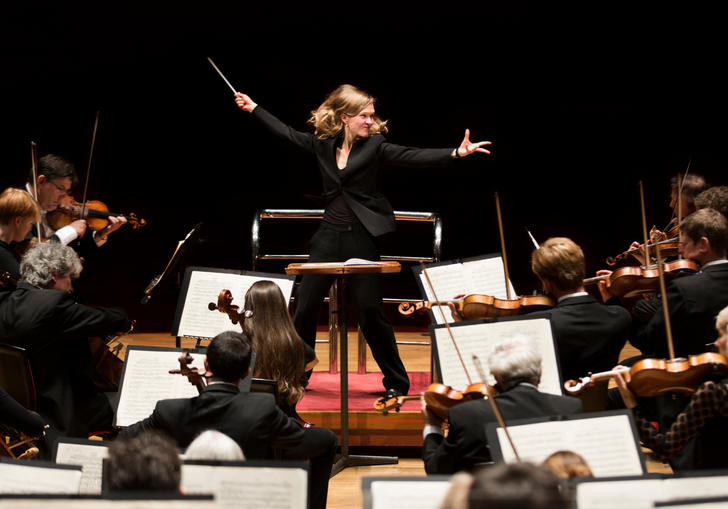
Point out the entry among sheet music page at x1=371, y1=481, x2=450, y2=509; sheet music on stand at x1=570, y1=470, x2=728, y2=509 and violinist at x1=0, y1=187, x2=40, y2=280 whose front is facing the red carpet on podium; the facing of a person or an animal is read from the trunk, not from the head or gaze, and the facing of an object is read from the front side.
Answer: the violinist

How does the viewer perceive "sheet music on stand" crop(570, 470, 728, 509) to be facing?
facing the viewer

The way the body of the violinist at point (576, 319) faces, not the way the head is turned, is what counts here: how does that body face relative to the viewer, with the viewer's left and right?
facing away from the viewer and to the left of the viewer

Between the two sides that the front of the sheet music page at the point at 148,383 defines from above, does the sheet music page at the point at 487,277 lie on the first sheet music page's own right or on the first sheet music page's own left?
on the first sheet music page's own left

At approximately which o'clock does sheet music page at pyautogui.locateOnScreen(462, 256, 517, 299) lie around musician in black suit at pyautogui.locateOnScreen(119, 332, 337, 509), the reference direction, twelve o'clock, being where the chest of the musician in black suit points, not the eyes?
The sheet music page is roughly at 2 o'clock from the musician in black suit.

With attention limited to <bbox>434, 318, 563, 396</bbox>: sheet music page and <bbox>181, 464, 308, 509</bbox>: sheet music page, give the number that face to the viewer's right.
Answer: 0

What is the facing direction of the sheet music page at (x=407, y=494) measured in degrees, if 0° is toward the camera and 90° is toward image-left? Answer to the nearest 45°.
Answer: approximately 0°

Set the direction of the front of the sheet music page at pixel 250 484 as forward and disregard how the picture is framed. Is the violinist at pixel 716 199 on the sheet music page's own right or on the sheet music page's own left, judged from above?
on the sheet music page's own left

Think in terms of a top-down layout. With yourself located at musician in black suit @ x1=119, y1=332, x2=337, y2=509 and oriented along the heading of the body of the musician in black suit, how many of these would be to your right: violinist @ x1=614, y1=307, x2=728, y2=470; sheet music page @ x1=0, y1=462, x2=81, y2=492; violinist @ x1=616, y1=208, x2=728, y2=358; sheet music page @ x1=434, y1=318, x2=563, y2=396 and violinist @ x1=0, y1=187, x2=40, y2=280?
3

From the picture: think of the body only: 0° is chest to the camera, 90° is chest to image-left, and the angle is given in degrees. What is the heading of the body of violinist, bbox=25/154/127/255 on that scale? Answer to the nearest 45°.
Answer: approximately 315°

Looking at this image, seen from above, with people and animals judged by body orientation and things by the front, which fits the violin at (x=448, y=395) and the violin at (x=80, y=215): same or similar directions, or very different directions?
very different directions

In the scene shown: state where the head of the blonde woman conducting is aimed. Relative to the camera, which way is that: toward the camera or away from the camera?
toward the camera

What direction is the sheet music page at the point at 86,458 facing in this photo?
toward the camera
